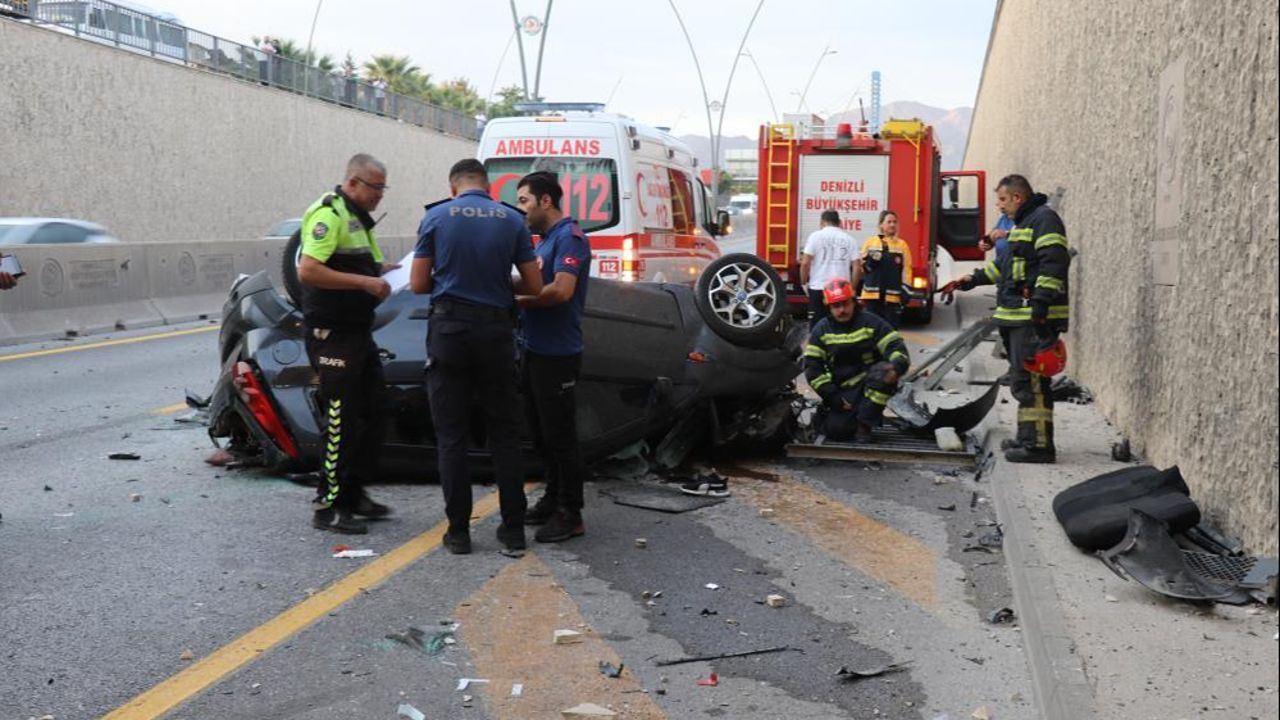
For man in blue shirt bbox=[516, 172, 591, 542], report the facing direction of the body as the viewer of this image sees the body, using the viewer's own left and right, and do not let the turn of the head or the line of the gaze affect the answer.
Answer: facing to the left of the viewer

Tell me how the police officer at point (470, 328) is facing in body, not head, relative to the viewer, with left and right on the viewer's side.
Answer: facing away from the viewer

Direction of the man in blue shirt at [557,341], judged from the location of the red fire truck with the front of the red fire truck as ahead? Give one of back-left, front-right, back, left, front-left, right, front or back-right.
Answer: back

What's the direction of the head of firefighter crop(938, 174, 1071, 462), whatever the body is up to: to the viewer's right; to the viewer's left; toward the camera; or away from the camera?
to the viewer's left

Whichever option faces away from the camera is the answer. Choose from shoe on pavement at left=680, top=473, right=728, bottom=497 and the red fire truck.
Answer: the red fire truck

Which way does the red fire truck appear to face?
away from the camera

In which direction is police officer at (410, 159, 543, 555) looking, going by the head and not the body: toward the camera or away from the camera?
away from the camera

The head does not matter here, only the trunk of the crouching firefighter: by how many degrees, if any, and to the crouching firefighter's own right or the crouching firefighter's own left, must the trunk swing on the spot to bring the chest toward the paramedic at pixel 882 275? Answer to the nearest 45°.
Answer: approximately 180°

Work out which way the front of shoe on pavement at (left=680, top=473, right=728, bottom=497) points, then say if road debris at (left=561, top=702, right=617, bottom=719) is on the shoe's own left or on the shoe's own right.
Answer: on the shoe's own left

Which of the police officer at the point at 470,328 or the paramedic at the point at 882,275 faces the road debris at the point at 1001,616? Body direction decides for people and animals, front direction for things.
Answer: the paramedic

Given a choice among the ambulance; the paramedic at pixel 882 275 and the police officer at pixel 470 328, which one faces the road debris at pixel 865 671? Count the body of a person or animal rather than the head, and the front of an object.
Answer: the paramedic

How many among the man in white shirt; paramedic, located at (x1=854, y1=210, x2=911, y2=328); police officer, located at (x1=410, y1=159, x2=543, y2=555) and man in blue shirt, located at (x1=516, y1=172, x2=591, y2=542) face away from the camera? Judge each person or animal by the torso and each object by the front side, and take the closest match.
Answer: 2

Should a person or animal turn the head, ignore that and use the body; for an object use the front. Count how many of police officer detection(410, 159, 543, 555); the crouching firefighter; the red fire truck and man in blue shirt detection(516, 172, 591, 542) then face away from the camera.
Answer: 2

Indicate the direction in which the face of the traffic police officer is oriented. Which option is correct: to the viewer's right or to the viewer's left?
to the viewer's right

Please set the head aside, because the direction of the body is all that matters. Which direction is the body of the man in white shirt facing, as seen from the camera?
away from the camera
